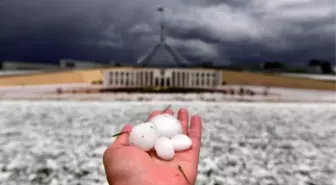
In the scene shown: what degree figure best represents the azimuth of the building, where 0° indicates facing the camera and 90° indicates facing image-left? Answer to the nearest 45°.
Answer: approximately 0°
